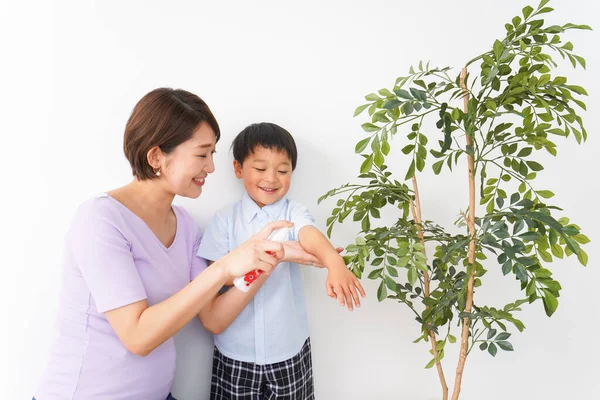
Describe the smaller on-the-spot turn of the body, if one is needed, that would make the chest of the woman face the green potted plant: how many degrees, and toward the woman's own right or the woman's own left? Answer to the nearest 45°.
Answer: approximately 45° to the woman's own left

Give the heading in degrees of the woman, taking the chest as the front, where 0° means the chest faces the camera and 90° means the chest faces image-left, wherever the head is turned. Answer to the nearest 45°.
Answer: approximately 315°
